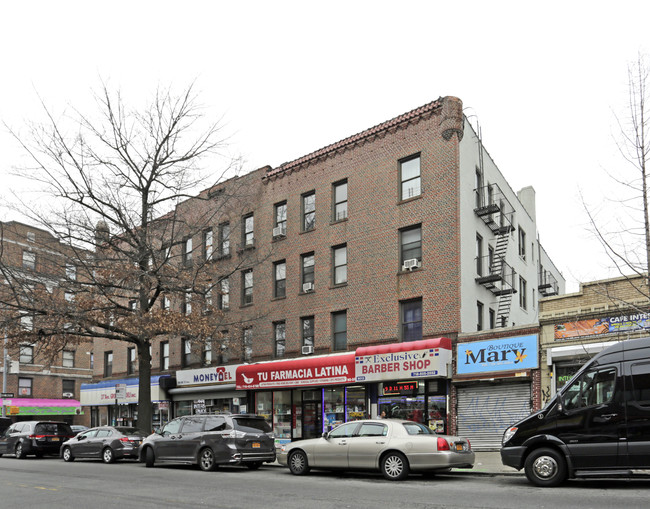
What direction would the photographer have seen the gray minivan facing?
facing away from the viewer and to the left of the viewer

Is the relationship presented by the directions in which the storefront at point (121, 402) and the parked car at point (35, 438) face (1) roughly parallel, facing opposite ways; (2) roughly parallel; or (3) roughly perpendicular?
roughly perpendicular

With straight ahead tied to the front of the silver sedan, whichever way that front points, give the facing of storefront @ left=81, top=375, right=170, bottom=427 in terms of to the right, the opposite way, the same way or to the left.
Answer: to the left

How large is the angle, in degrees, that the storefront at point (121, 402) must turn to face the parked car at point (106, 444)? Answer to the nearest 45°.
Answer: approximately 45° to its left

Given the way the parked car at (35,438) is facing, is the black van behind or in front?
behind

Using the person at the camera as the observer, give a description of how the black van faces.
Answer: facing to the left of the viewer

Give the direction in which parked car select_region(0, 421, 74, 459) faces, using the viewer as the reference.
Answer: facing away from the viewer and to the left of the viewer

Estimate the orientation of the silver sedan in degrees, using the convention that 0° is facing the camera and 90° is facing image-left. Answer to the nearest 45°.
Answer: approximately 135°

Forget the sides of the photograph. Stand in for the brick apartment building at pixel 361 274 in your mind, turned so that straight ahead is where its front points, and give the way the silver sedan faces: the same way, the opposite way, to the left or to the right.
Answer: to the right

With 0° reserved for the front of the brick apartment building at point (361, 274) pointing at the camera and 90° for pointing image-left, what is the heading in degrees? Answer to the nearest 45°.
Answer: approximately 45°

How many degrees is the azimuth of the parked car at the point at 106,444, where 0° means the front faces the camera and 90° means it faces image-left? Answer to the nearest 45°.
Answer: approximately 135°

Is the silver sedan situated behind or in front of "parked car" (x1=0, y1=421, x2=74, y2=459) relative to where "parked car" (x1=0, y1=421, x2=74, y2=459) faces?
behind
